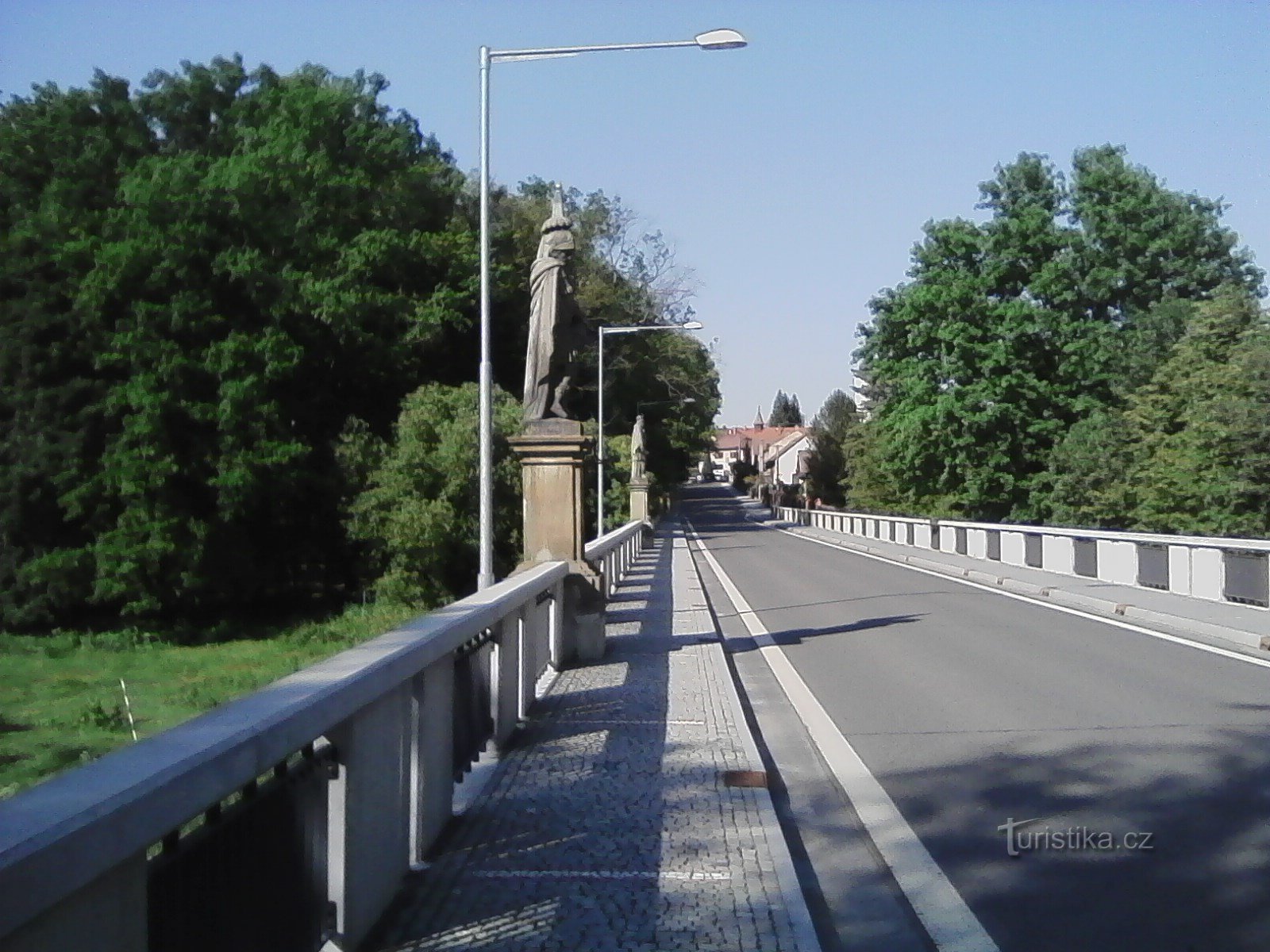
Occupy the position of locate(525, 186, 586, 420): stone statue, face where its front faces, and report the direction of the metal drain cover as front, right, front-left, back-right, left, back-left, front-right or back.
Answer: right

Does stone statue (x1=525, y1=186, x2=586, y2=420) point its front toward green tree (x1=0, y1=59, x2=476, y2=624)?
no

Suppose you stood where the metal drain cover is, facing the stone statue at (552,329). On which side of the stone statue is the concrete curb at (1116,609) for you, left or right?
right

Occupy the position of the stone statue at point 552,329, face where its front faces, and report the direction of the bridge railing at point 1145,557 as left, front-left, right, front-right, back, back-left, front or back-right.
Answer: front-left

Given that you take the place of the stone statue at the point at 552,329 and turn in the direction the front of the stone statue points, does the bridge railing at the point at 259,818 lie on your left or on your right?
on your right

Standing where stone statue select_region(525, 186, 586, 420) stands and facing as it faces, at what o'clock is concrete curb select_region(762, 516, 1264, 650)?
The concrete curb is roughly at 11 o'clock from the stone statue.

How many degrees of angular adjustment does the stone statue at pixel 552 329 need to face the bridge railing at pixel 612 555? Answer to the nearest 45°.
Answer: approximately 90° to its left

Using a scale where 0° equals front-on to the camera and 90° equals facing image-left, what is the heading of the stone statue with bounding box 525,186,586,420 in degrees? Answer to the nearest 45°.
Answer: approximately 270°

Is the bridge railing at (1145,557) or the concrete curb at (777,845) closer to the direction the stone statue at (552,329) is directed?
the bridge railing

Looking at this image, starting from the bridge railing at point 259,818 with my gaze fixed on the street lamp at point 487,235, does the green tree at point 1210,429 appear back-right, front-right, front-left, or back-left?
front-right

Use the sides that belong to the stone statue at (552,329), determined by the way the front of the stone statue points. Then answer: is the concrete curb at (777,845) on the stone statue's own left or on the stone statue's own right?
on the stone statue's own right
